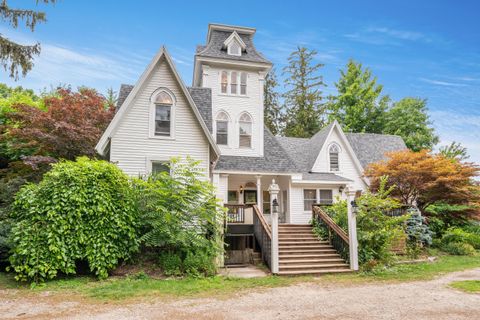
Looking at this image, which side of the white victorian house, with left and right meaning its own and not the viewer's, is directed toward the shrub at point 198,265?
front

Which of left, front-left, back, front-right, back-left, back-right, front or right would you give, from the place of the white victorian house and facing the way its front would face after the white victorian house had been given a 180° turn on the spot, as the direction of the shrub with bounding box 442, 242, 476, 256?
right

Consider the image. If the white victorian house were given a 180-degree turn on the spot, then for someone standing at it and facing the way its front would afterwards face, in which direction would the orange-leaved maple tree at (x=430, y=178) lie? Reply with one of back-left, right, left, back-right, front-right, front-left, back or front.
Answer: right

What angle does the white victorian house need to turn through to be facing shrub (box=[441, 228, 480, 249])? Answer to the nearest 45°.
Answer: approximately 90° to its left

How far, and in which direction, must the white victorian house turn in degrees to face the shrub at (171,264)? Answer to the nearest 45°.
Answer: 0° — it already faces it

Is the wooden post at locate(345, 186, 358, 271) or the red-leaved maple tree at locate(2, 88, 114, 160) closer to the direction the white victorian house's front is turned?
the wooden post

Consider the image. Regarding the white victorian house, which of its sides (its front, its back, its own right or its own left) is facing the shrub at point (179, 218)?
front

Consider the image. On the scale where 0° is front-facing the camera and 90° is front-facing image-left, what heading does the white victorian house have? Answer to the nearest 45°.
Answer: approximately 0°

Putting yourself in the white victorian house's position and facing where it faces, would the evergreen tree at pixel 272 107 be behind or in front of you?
behind

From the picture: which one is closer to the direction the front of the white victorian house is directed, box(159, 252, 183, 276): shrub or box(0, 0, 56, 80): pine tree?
the shrub
